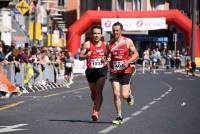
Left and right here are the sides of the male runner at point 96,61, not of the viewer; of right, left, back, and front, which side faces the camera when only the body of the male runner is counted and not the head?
front

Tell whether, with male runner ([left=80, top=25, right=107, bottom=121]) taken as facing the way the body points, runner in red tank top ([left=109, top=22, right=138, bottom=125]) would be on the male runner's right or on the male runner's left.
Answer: on the male runner's left

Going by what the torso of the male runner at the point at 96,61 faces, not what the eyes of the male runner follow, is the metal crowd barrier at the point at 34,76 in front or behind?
behind
